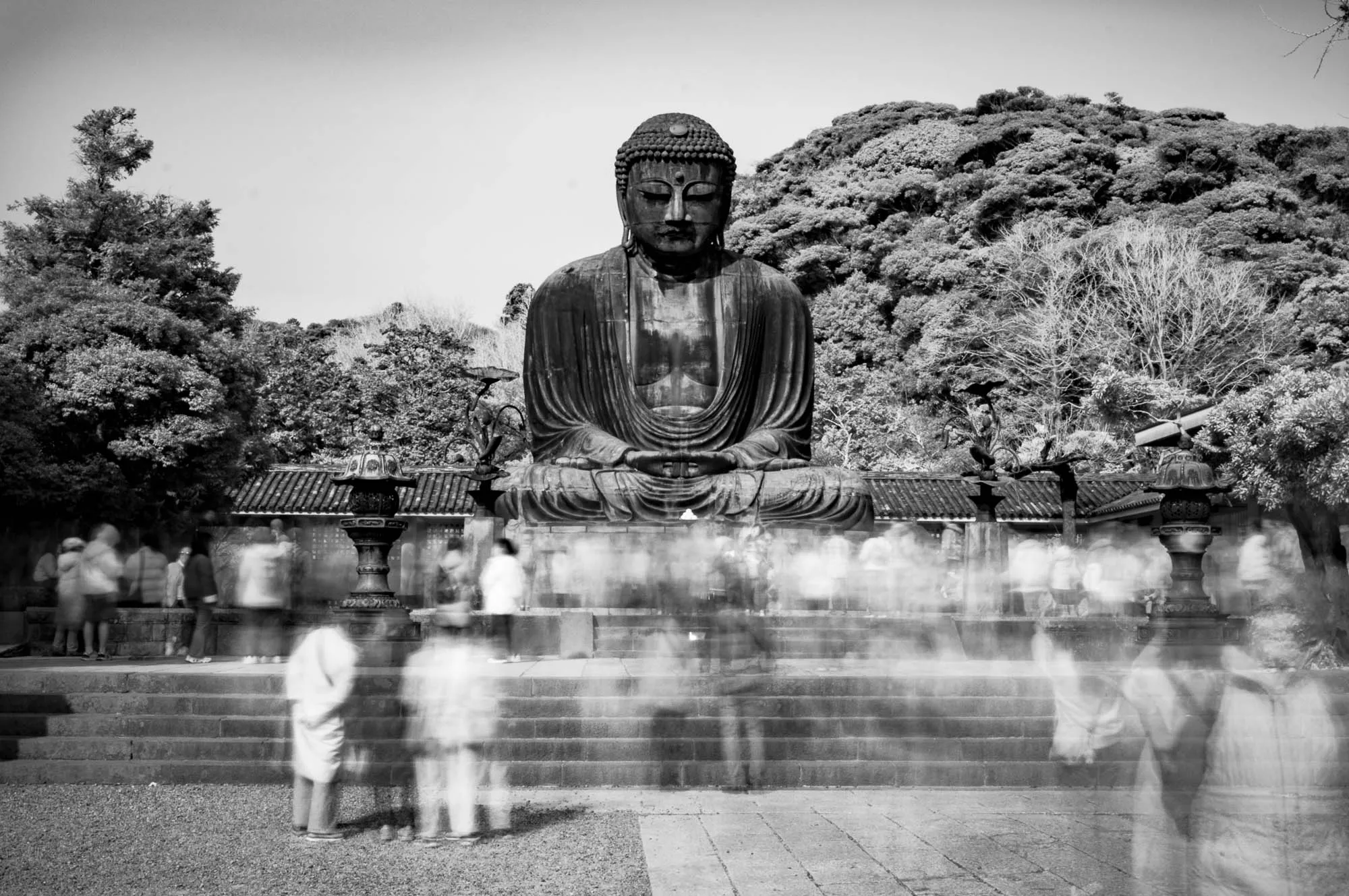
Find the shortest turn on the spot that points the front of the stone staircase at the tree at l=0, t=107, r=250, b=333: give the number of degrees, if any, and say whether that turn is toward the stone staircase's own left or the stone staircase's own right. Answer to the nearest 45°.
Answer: approximately 135° to the stone staircase's own right

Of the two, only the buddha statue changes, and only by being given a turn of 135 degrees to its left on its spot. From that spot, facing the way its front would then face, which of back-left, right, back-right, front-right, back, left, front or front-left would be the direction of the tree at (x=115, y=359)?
left

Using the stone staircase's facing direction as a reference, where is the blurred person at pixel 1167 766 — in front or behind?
in front

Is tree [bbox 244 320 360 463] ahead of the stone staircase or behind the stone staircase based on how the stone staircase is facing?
behind

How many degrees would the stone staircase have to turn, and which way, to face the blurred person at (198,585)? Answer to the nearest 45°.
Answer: approximately 135° to its right

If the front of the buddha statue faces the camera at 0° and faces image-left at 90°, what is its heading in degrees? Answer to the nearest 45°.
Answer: approximately 0°

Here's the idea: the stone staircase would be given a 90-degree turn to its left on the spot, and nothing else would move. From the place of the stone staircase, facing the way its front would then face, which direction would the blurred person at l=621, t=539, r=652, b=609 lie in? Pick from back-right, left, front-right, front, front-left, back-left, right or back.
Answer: left

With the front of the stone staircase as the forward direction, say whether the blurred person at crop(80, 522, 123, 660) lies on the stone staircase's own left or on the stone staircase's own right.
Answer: on the stone staircase's own right

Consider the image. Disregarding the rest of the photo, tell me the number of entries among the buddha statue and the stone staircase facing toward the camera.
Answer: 2

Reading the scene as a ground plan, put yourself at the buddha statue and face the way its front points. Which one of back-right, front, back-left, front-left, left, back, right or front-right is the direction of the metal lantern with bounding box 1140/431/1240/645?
left

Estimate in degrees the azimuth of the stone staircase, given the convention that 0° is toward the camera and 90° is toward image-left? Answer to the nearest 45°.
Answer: approximately 0°

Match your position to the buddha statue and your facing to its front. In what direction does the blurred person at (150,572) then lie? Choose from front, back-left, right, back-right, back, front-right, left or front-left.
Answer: right

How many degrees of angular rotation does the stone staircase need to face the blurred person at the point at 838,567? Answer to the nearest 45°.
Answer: approximately 135° to its left

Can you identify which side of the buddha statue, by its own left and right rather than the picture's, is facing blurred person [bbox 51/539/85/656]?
front

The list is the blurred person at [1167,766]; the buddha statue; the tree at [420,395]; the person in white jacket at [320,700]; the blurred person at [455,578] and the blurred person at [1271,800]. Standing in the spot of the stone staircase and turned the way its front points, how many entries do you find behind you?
3

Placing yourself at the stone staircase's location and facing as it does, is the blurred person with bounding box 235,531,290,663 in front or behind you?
behind
